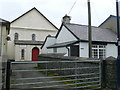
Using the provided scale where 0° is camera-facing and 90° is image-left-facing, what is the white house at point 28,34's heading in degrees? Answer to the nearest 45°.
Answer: approximately 0°
